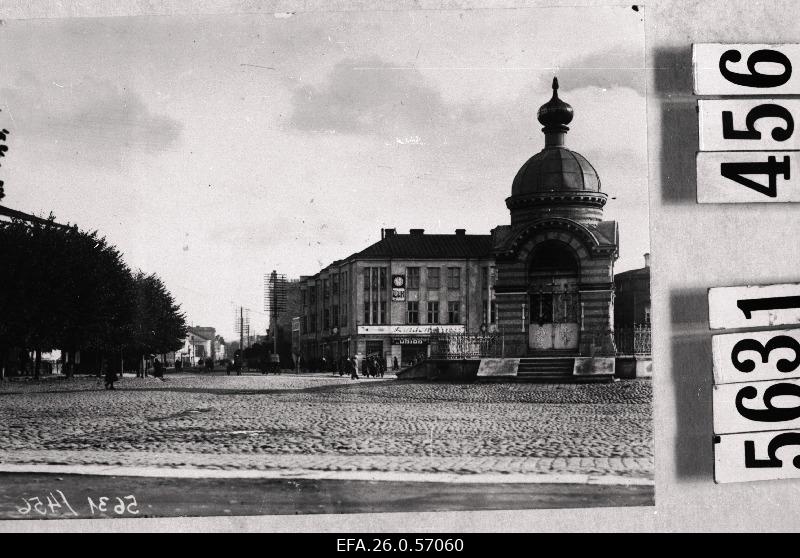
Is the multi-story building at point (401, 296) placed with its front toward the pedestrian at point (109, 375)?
no

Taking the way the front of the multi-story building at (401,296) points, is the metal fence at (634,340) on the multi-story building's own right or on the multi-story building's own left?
on the multi-story building's own left

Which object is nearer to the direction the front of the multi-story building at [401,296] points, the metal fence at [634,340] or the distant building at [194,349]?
the metal fence

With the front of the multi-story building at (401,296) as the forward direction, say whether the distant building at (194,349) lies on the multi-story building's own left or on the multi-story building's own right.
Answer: on the multi-story building's own right

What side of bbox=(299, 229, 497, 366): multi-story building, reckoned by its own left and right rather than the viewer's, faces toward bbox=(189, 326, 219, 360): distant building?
back

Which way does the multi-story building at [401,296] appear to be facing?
toward the camera

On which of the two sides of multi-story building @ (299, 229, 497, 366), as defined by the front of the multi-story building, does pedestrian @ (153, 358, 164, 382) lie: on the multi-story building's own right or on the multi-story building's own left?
on the multi-story building's own right

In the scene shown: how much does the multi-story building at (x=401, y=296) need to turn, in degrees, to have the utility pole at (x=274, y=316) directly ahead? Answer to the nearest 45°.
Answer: approximately 90° to its right
